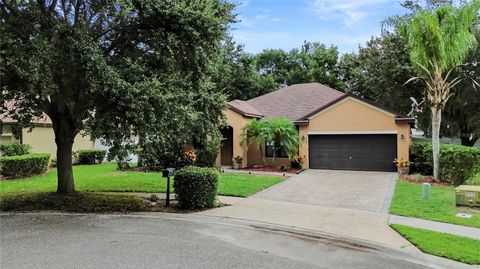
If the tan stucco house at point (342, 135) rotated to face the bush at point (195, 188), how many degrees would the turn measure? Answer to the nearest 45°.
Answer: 0° — it already faces it

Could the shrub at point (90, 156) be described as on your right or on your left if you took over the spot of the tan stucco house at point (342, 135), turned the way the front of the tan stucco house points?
on your right

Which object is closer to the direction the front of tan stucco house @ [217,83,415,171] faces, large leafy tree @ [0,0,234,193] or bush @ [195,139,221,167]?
the large leafy tree

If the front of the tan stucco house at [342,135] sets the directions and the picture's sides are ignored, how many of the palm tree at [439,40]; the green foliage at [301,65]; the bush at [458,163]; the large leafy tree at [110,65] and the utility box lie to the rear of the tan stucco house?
1

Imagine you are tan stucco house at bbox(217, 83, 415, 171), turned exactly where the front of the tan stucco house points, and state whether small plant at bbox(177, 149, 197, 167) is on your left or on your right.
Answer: on your right

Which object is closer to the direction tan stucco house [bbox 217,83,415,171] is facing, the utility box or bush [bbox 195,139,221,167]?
the utility box

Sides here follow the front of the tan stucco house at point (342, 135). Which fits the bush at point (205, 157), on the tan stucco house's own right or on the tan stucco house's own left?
on the tan stucco house's own right

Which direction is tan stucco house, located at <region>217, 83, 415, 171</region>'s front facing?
toward the camera

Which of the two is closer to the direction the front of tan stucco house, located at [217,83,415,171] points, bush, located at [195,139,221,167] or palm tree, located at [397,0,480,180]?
the palm tree

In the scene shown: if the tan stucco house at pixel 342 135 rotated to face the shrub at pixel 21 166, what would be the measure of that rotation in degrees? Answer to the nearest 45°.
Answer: approximately 90° to its right

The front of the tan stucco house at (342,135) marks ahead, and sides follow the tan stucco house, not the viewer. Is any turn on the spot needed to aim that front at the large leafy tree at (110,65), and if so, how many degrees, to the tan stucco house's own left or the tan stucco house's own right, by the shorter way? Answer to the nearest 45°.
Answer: approximately 45° to the tan stucco house's own right

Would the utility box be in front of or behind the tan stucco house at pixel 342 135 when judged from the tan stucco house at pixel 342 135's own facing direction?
in front

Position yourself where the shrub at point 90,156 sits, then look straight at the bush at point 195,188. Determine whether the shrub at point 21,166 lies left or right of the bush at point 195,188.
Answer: right

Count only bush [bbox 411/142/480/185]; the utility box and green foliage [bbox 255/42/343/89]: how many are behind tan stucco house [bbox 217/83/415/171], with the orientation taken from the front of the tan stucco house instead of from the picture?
1
